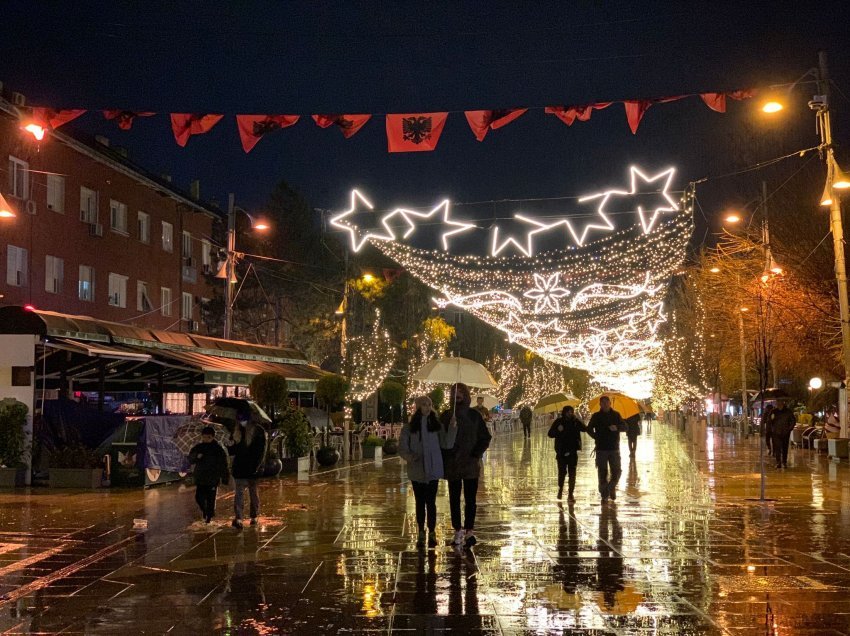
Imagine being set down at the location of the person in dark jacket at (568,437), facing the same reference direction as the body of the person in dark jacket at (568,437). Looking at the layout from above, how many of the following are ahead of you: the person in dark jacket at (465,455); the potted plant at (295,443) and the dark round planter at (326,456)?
1

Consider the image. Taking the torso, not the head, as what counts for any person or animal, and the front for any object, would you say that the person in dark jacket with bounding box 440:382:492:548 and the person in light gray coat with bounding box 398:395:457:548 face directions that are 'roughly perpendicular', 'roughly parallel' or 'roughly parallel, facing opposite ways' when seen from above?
roughly parallel

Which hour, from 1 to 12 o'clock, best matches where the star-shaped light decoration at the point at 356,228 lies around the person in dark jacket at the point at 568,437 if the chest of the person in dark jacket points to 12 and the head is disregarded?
The star-shaped light decoration is roughly at 5 o'clock from the person in dark jacket.

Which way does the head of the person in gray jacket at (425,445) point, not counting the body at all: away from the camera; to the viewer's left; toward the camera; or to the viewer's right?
toward the camera

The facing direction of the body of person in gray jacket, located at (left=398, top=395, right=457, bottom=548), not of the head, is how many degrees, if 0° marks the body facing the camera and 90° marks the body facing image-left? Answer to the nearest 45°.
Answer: approximately 0°

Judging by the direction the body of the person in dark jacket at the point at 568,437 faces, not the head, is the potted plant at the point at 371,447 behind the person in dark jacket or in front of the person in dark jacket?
behind

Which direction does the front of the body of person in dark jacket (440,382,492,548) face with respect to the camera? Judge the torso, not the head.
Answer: toward the camera

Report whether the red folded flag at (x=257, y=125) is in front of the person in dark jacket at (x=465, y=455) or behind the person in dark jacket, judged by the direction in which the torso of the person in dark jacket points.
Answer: behind

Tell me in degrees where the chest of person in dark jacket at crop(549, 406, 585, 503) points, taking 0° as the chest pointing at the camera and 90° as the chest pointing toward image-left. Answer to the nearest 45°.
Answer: approximately 0°
